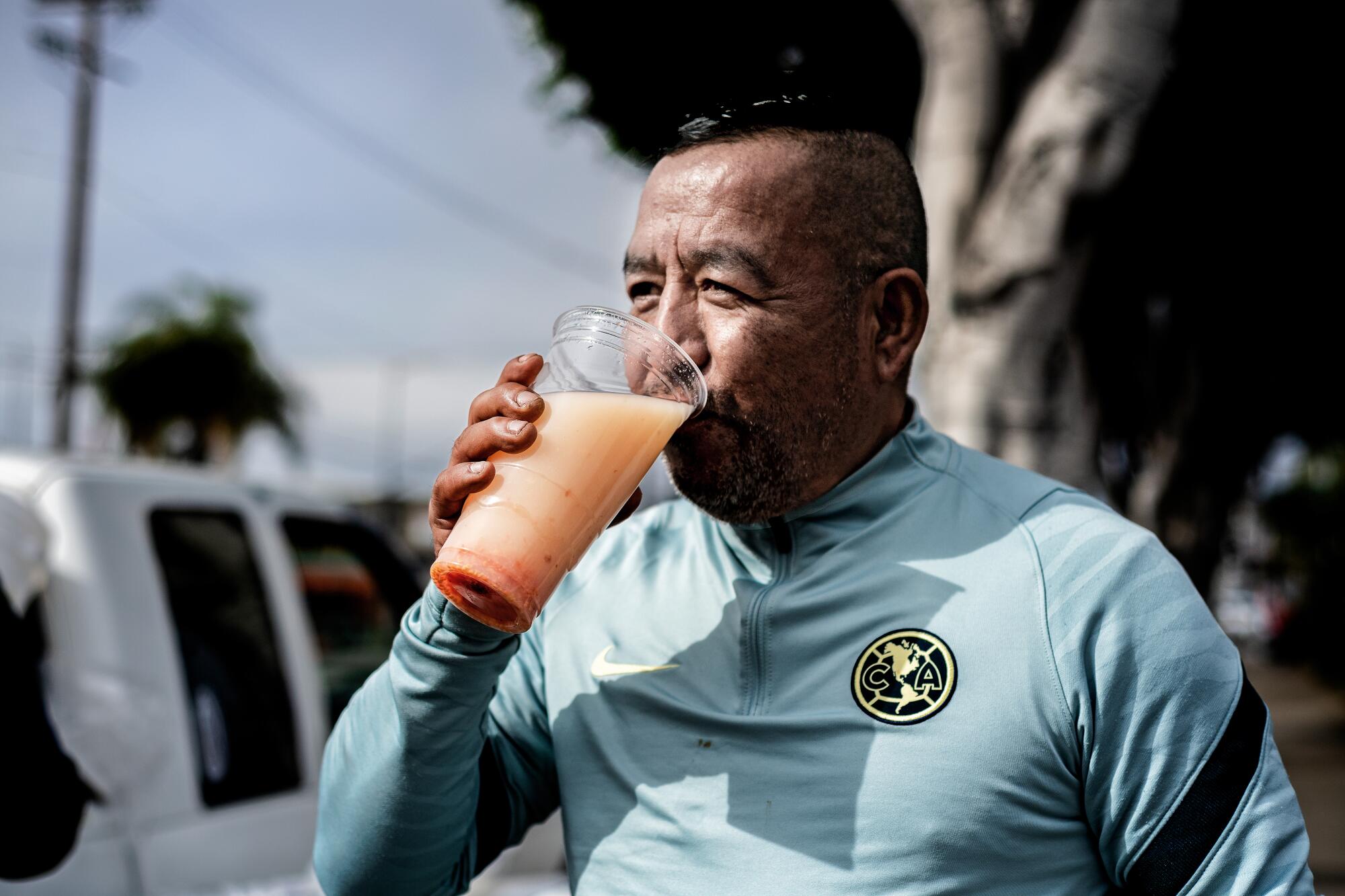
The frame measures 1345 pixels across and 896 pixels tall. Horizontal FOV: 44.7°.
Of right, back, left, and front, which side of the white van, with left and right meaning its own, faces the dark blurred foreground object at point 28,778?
back

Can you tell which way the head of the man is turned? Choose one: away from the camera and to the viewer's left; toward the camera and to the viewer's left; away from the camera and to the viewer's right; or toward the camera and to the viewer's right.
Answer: toward the camera and to the viewer's left

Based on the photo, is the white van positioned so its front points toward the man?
no

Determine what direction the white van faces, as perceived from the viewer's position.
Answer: facing away from the viewer and to the right of the viewer

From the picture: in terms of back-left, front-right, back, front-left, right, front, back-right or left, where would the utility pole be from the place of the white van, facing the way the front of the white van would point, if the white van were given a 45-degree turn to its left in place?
front
